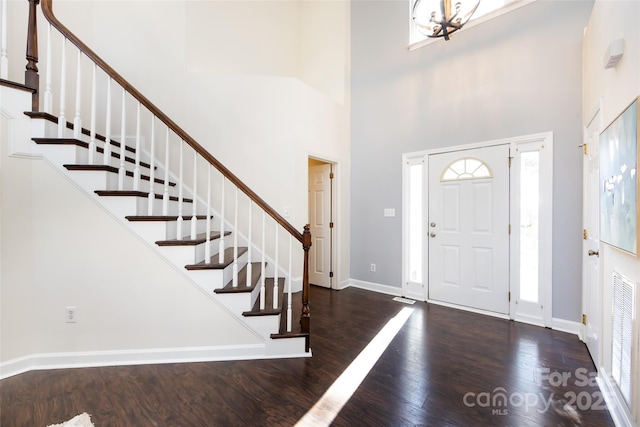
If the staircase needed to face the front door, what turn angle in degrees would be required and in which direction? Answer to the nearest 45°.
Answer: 0° — it already faces it

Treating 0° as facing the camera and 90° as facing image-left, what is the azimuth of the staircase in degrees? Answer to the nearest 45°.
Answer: approximately 270°

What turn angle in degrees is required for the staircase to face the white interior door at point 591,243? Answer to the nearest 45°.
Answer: approximately 45° to its right
